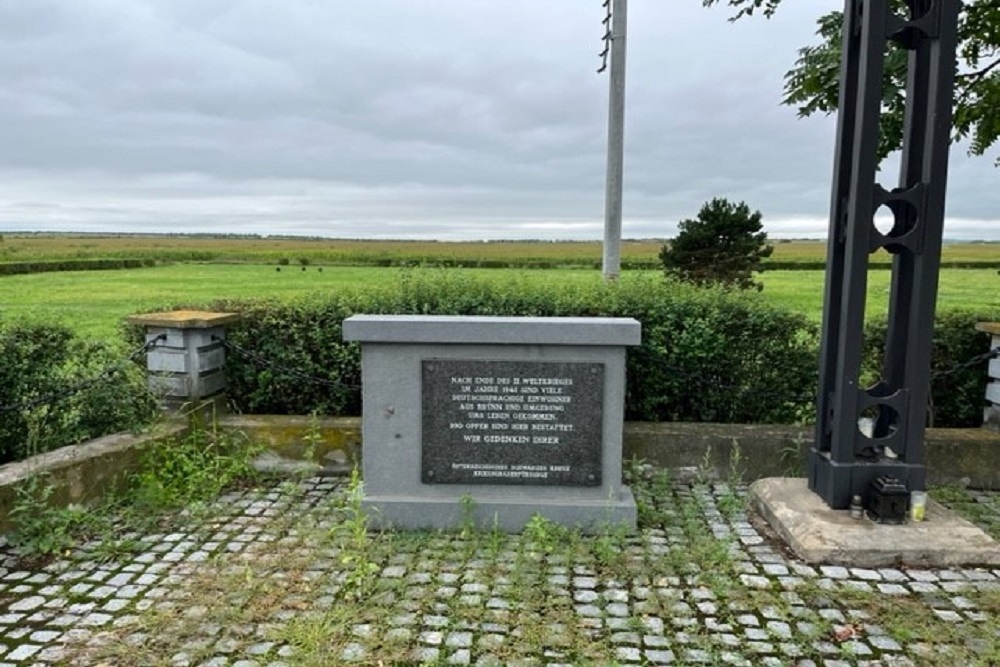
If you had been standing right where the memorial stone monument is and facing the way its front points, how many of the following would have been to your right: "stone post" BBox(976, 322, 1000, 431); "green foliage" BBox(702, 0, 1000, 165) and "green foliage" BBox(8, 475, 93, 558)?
1

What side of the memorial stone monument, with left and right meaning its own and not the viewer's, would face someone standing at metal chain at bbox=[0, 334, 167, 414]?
right

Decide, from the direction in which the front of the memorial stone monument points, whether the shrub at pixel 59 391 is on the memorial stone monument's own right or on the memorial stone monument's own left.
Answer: on the memorial stone monument's own right

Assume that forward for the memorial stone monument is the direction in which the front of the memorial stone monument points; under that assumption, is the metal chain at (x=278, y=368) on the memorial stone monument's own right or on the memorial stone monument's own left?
on the memorial stone monument's own right

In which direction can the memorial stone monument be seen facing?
toward the camera

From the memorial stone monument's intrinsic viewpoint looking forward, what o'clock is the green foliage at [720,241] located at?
The green foliage is roughly at 7 o'clock from the memorial stone monument.

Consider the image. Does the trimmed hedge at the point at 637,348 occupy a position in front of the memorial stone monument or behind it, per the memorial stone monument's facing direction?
behind

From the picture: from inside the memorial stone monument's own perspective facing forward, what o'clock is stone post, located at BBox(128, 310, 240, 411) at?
The stone post is roughly at 4 o'clock from the memorial stone monument.

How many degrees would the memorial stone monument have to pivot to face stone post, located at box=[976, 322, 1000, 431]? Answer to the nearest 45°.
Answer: approximately 90° to its left

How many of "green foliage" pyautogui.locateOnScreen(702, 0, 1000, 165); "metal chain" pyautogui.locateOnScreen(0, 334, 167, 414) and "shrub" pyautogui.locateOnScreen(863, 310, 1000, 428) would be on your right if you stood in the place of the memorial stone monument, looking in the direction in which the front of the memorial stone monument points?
1

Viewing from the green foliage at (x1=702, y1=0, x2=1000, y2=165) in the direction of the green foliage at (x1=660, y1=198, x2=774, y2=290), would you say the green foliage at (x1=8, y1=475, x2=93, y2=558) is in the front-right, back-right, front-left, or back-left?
back-left

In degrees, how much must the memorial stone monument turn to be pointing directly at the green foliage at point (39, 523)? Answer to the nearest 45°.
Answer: approximately 90° to its right
